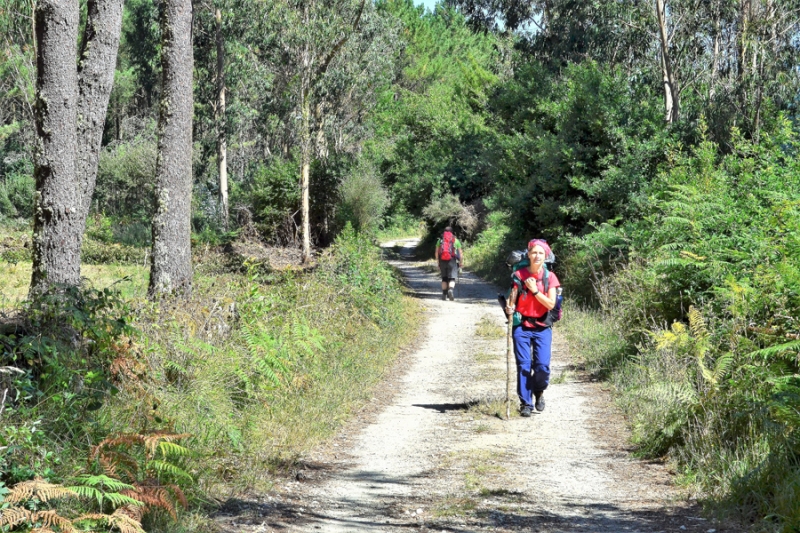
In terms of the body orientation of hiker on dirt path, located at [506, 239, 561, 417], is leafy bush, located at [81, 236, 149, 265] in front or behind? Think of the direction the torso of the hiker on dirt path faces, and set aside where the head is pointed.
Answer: behind

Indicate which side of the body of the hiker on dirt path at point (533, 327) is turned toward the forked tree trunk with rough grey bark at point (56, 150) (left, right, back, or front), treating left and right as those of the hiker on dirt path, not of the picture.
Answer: right

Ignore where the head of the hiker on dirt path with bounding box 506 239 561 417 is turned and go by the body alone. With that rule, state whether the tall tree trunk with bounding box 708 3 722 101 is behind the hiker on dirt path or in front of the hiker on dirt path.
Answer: behind

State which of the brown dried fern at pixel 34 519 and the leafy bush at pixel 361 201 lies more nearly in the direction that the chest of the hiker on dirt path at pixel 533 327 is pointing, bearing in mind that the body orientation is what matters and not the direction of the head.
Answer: the brown dried fern

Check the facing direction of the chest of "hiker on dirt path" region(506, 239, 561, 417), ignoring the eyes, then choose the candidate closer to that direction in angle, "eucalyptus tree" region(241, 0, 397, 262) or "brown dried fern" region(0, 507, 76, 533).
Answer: the brown dried fern

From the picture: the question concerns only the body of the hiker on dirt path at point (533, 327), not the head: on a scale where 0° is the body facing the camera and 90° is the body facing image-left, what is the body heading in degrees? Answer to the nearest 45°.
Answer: approximately 0°

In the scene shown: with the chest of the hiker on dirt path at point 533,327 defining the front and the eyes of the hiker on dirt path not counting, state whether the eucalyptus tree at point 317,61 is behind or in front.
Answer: behind

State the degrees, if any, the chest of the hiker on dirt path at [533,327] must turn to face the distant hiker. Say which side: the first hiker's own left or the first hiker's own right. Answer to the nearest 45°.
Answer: approximately 180°

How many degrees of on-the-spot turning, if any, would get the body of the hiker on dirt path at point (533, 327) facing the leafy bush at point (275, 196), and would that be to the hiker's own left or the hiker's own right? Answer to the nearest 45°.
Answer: approximately 135° to the hiker's own right
